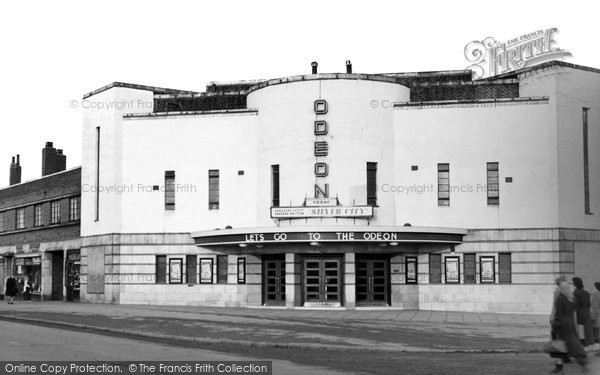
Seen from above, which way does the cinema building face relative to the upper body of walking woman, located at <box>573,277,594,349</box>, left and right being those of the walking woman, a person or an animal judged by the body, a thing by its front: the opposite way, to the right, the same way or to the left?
to the left

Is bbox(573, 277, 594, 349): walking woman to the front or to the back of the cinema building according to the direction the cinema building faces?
to the front

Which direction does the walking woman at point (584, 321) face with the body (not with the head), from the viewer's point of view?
to the viewer's left

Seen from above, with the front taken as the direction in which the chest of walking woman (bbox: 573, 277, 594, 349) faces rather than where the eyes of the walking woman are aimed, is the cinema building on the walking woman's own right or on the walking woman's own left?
on the walking woman's own right

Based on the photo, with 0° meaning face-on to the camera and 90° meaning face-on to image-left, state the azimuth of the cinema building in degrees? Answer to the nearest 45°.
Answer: approximately 0°

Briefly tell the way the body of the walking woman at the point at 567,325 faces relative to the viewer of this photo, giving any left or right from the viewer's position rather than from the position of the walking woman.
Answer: facing to the left of the viewer
